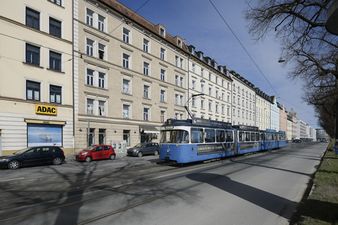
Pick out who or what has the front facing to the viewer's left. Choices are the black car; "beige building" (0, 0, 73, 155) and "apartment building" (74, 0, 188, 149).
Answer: the black car

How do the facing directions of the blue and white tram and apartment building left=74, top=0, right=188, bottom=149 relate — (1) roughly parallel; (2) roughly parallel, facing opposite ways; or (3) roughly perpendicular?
roughly perpendicular

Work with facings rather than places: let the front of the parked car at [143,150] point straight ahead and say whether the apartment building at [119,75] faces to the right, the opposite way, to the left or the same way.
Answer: to the left

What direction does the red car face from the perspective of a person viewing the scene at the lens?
facing the viewer and to the left of the viewer

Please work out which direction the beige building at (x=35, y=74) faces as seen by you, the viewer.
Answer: facing the viewer and to the right of the viewer

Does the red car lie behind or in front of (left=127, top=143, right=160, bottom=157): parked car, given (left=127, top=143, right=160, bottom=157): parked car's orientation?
in front

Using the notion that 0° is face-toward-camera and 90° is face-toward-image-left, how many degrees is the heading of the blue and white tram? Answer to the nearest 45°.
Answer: approximately 45°

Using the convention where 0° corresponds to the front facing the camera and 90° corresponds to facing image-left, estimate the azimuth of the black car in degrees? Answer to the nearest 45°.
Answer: approximately 90°

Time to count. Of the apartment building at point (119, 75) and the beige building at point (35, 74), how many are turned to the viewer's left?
0
